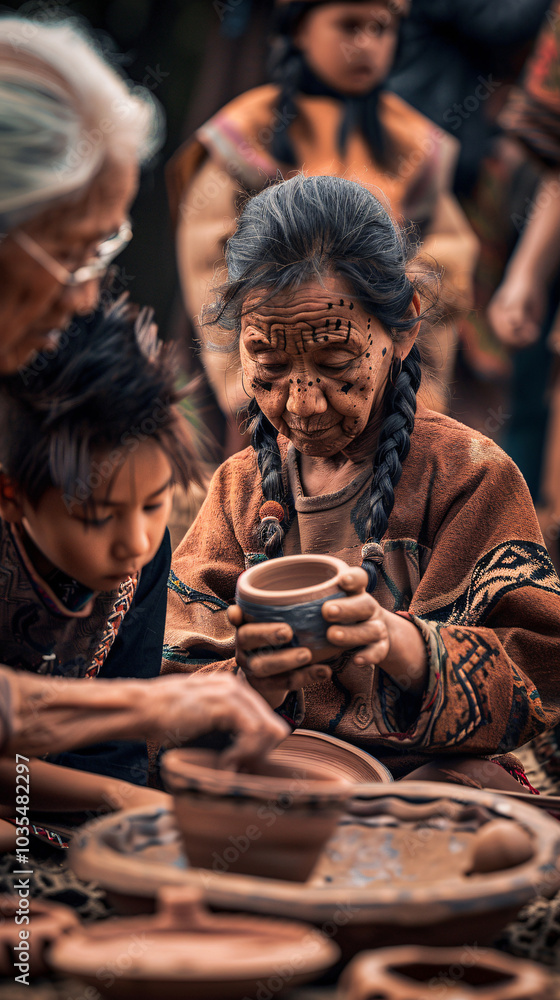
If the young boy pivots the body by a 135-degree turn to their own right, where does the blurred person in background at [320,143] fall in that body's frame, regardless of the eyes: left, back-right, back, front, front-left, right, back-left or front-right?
right

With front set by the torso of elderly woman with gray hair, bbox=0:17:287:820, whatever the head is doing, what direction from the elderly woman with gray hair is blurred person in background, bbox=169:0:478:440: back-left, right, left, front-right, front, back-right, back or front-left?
left

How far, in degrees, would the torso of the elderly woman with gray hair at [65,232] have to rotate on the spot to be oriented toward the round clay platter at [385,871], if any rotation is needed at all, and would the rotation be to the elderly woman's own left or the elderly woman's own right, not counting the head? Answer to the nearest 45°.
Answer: approximately 45° to the elderly woman's own right

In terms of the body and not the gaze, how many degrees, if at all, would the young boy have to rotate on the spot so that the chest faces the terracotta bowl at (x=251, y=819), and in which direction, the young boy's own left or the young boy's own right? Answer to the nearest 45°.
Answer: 0° — they already face it

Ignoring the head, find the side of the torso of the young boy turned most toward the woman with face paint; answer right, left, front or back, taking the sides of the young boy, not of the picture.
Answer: left

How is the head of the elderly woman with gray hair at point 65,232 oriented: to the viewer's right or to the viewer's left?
to the viewer's right

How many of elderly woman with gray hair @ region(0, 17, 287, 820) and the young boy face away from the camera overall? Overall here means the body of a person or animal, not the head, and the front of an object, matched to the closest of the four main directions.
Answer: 0

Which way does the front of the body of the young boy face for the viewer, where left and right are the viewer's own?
facing the viewer and to the right of the viewer

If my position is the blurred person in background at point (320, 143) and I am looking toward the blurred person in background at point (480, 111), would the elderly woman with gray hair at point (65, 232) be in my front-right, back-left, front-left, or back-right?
back-right

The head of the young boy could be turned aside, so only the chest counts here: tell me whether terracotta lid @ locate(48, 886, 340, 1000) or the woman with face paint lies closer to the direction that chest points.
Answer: the terracotta lid

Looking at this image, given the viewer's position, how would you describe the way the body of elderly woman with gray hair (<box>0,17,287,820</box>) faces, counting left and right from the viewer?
facing to the right of the viewer

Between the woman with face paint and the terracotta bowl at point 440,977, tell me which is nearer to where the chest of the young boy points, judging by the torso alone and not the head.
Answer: the terracotta bowl
